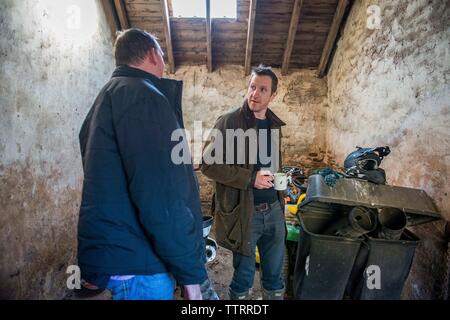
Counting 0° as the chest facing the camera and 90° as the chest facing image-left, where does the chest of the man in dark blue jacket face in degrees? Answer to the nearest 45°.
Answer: approximately 225°

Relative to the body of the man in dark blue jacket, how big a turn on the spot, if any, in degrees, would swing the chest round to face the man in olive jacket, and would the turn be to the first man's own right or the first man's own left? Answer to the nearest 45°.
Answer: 0° — they already face them

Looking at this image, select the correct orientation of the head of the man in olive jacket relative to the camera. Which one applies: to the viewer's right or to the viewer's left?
to the viewer's left

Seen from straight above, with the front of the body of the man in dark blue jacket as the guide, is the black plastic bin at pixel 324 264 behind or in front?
in front

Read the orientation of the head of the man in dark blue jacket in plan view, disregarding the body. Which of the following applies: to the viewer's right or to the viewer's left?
to the viewer's right
